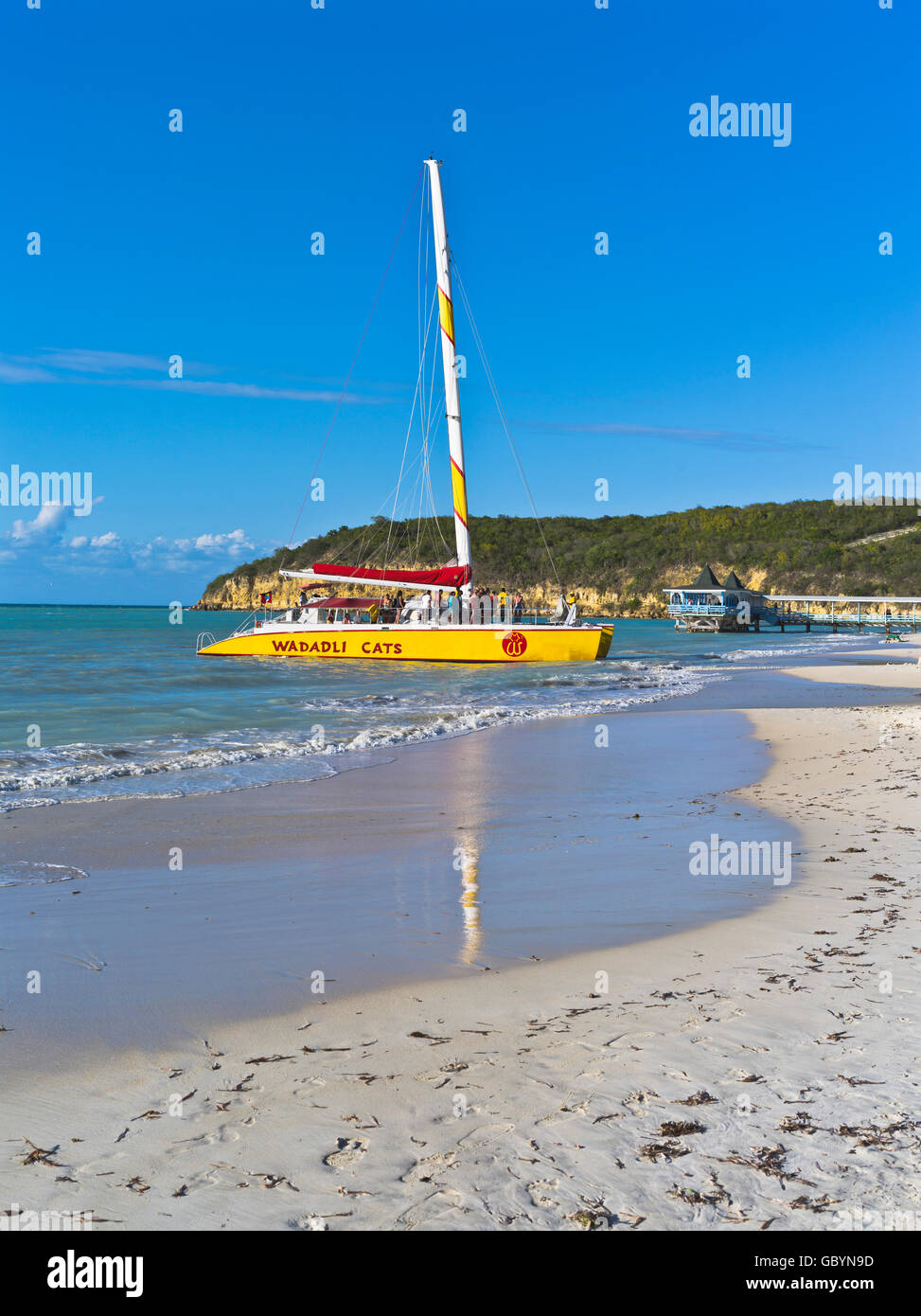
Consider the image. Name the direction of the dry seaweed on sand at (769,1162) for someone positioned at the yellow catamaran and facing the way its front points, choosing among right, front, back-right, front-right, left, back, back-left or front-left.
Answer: right

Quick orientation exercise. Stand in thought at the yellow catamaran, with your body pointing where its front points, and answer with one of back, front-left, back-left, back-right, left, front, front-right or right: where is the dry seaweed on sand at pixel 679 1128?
right

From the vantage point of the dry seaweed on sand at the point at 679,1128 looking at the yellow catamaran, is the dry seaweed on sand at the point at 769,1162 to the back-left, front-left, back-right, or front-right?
back-right

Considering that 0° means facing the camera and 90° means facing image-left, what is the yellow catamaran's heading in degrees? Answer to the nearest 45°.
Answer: approximately 270°
